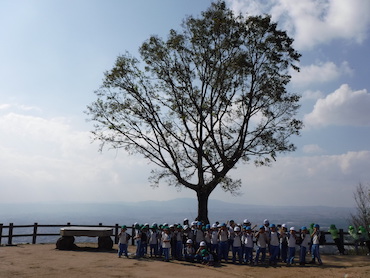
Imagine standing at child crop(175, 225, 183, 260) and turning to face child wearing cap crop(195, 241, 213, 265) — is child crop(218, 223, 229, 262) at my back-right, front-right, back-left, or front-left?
front-left

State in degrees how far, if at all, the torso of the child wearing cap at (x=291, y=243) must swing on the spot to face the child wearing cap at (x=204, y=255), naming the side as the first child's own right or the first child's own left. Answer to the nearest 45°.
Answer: approximately 45° to the first child's own right

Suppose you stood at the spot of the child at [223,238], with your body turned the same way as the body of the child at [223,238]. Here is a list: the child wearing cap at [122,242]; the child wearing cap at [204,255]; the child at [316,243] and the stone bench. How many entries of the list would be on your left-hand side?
1

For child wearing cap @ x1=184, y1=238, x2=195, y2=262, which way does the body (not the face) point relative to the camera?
toward the camera

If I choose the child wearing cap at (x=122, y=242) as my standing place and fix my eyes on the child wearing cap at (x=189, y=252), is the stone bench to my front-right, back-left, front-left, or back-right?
back-left

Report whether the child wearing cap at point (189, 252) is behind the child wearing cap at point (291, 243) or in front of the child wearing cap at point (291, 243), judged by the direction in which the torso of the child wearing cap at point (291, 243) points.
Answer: in front

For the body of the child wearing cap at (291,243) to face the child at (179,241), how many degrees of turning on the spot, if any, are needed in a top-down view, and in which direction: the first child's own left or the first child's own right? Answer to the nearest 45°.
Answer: approximately 45° to the first child's own right

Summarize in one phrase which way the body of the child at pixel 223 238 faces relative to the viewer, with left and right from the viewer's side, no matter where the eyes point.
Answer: facing the viewer

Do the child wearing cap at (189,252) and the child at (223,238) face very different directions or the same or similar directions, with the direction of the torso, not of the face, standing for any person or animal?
same or similar directions

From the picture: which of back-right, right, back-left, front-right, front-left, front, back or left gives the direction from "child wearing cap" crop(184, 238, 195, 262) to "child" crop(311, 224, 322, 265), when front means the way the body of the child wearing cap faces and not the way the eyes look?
left
